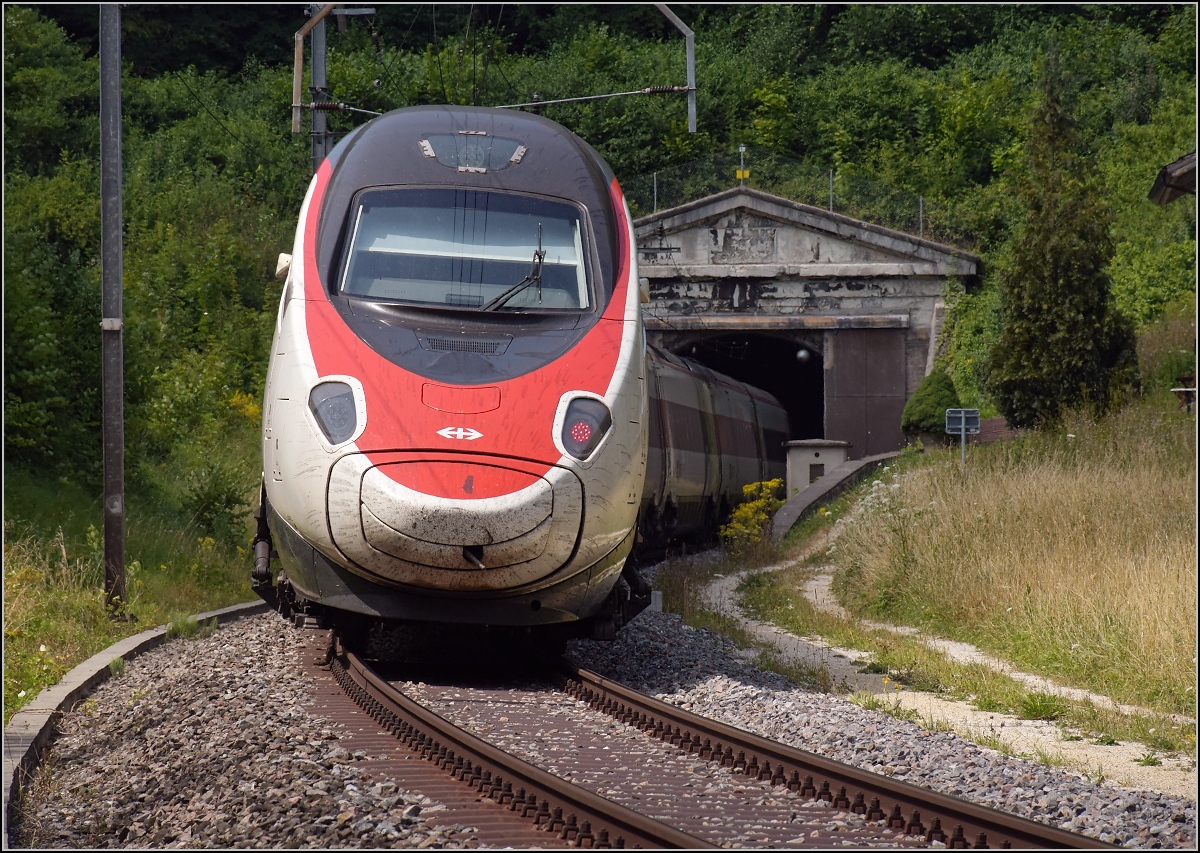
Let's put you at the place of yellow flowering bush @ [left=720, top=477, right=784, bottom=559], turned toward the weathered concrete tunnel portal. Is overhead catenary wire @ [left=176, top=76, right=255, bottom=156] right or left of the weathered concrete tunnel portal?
left

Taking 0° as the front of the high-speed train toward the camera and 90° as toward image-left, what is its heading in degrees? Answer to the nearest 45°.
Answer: approximately 0°

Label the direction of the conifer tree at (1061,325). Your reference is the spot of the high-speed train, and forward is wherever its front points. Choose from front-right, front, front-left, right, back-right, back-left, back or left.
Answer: back-left

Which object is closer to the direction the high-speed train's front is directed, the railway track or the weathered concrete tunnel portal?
the railway track

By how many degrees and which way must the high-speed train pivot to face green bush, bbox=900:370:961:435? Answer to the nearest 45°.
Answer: approximately 135° to its left

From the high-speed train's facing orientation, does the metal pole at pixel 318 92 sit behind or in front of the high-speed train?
behind
